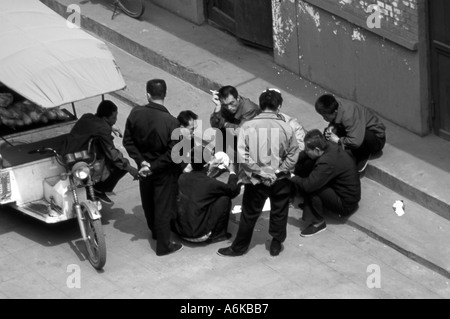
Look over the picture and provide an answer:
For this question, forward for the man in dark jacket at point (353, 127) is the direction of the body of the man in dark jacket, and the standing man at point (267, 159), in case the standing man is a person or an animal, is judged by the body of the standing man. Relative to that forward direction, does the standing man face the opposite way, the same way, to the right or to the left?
to the right

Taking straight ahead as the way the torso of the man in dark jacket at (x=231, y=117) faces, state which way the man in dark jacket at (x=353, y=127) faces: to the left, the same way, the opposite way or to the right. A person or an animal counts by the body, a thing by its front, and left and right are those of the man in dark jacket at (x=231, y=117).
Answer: to the right

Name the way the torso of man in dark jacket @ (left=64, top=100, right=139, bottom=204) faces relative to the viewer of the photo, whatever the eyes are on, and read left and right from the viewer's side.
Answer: facing to the right of the viewer

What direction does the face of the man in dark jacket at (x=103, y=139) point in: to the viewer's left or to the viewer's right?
to the viewer's right

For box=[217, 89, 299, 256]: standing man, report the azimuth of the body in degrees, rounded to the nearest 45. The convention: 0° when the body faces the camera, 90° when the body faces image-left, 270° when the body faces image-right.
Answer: approximately 180°

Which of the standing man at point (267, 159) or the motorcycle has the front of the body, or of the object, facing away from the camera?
the standing man

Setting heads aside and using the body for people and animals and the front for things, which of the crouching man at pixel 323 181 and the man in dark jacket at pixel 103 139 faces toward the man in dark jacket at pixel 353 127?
the man in dark jacket at pixel 103 139

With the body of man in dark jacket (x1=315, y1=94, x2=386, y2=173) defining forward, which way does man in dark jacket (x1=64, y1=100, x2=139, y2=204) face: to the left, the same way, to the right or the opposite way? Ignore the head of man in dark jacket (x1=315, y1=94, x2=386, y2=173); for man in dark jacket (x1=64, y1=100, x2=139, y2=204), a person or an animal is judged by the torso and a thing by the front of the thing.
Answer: the opposite way
